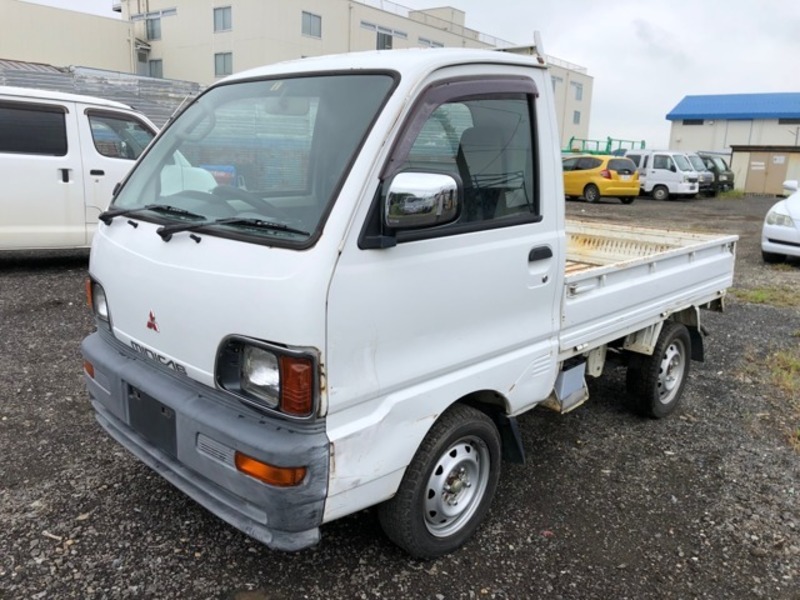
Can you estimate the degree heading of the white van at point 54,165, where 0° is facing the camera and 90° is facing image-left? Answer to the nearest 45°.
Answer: approximately 270°

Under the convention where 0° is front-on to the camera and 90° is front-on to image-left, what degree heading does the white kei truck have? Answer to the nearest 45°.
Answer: approximately 45°

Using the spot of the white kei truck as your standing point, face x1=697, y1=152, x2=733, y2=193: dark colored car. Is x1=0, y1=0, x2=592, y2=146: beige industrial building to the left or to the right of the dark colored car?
left

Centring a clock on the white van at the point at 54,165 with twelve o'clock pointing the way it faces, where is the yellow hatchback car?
The yellow hatchback car is roughly at 11 o'clock from the white van.

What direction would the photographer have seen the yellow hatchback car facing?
facing away from the viewer and to the left of the viewer

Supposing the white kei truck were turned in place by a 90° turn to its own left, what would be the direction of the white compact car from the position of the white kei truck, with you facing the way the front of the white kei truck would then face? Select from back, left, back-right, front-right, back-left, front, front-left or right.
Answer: left

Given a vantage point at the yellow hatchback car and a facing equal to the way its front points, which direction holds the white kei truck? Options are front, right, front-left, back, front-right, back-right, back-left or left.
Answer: back-left

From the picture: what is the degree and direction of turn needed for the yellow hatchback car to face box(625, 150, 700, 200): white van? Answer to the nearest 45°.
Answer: approximately 90° to its right

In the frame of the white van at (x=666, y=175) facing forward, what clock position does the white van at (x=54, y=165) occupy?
the white van at (x=54, y=165) is roughly at 2 o'clock from the white van at (x=666, y=175).

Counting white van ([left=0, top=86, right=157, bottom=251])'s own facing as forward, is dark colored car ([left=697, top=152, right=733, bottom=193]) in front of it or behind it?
in front

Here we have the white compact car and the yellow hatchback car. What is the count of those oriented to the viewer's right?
0

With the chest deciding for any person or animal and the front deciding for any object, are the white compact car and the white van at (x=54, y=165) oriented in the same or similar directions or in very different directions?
very different directions

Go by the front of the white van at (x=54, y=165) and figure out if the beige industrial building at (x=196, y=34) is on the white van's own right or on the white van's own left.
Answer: on the white van's own left
